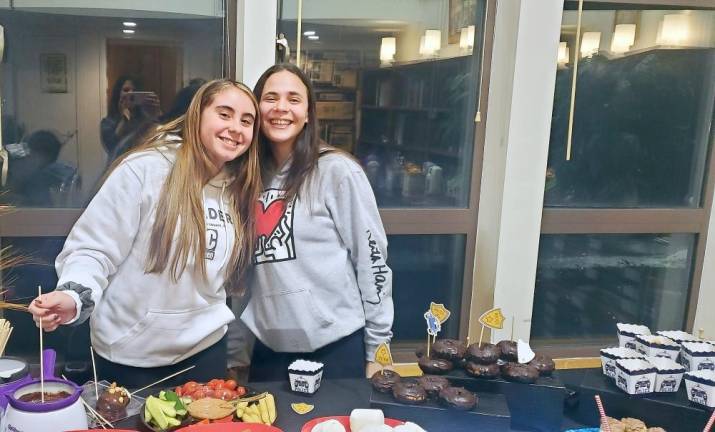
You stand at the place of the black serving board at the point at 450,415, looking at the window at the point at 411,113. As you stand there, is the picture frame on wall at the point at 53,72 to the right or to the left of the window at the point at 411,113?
left

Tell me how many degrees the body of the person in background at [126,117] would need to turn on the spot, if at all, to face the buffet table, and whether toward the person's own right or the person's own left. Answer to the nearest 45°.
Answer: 0° — they already face it

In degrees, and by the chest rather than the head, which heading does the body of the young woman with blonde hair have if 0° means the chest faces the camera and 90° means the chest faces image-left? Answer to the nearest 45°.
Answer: approximately 315°
